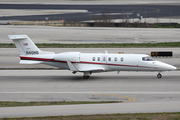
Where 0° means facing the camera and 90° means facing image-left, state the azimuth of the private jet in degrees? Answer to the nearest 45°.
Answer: approximately 270°
